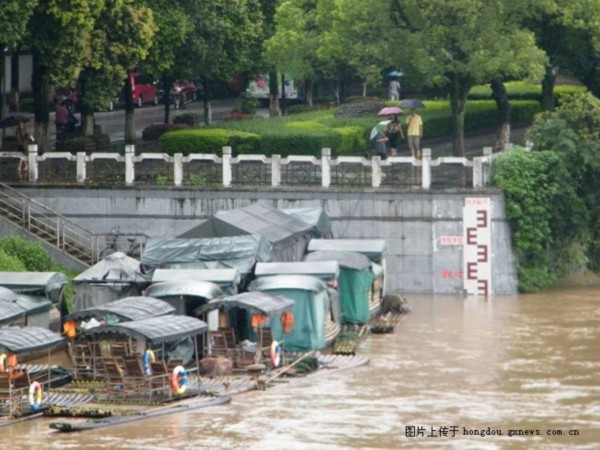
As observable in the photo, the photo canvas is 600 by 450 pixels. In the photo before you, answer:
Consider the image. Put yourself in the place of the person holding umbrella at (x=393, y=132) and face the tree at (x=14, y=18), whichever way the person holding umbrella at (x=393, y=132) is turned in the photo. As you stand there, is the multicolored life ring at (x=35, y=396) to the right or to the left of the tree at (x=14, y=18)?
left

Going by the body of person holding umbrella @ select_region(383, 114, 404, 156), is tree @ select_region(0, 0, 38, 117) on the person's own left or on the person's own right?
on the person's own right

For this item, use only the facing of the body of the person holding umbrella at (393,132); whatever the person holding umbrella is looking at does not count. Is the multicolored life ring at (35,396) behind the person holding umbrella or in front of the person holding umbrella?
in front

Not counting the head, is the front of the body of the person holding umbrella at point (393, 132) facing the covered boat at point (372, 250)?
yes

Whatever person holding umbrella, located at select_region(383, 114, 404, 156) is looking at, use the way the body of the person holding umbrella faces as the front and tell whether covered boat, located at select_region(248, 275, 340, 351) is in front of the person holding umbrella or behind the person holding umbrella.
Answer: in front

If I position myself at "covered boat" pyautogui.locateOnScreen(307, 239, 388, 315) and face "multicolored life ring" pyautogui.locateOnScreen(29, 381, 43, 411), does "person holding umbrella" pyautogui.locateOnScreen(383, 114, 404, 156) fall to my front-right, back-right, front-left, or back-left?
back-right

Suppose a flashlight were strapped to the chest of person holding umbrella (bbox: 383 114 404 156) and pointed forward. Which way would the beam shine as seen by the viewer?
toward the camera

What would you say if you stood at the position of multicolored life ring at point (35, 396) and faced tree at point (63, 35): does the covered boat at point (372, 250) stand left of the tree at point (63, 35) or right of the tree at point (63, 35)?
right

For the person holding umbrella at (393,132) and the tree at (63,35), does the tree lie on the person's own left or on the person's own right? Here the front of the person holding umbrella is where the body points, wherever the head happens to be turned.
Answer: on the person's own right

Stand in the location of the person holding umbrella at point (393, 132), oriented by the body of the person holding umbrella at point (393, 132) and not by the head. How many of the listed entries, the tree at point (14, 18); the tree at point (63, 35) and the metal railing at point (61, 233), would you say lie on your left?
0

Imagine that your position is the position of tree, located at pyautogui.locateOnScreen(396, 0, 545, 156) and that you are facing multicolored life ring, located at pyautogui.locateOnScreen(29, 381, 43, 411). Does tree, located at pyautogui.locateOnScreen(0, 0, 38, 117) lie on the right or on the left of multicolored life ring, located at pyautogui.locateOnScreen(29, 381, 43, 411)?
right

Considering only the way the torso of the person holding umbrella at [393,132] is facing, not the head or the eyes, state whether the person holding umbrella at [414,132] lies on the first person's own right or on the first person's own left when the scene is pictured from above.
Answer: on the first person's own left

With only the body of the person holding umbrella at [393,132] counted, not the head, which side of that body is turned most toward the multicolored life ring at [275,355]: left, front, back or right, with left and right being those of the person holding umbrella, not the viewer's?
front

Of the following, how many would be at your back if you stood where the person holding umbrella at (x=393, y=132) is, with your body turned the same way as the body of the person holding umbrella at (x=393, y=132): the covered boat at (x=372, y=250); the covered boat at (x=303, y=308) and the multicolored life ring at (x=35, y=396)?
0
